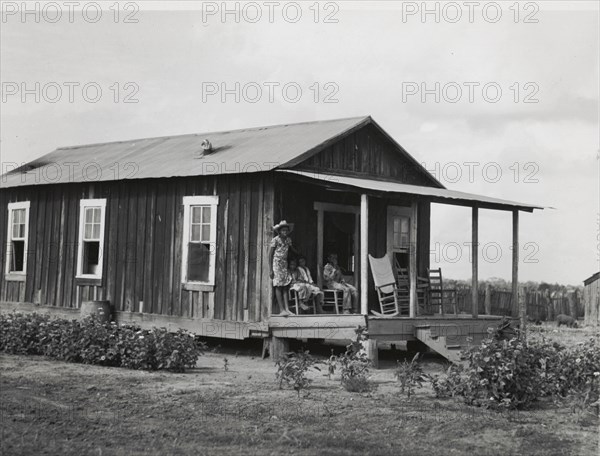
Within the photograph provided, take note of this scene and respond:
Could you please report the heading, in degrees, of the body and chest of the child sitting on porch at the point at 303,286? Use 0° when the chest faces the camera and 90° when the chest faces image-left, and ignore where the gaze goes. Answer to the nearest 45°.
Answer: approximately 315°

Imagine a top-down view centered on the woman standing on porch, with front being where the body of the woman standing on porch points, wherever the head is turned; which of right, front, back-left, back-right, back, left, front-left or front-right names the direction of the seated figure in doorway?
left

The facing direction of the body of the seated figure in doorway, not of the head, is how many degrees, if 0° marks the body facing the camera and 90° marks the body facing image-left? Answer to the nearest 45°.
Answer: approximately 315°

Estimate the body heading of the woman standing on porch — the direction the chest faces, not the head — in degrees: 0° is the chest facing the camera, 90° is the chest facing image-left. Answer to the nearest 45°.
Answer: approximately 315°

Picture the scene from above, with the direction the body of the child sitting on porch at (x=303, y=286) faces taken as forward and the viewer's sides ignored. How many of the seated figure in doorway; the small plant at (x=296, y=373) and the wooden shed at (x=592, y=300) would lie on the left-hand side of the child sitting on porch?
2

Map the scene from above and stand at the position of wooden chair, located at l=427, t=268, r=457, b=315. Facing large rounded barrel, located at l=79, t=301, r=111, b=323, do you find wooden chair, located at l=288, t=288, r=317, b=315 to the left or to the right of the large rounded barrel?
left

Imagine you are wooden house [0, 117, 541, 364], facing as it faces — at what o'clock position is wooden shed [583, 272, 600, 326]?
wooden shed [583, 272, 600, 326] is roughly at 9 o'clock from wooden house [0, 117, 541, 364].

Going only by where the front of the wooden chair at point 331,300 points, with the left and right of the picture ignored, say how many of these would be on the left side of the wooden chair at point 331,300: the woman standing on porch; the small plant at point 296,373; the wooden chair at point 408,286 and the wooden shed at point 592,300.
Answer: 2

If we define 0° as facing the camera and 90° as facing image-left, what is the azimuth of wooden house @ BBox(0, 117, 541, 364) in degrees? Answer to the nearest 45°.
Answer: approximately 315°

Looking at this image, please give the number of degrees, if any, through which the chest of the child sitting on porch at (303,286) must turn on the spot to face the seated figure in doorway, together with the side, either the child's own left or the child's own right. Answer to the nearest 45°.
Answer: approximately 90° to the child's own left
